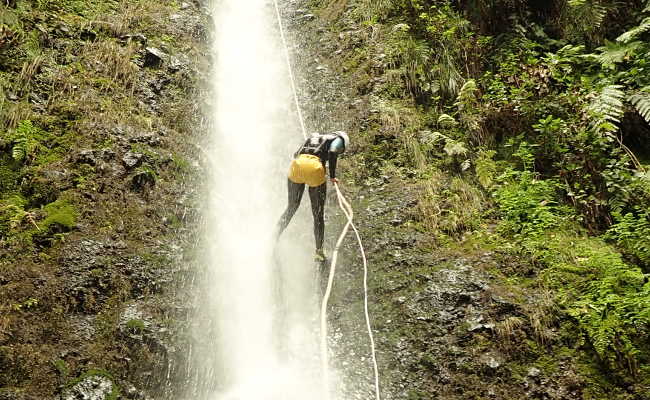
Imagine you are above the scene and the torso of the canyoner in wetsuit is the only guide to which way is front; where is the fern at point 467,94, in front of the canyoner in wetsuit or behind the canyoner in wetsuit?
in front

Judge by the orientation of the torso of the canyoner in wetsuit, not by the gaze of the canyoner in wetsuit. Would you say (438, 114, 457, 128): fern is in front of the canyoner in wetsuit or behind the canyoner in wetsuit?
in front

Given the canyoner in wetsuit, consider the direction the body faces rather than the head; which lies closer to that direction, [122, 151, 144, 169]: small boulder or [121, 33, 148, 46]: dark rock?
the dark rock

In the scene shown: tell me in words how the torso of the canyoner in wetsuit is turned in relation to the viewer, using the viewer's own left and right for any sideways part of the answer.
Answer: facing away from the viewer and to the right of the viewer

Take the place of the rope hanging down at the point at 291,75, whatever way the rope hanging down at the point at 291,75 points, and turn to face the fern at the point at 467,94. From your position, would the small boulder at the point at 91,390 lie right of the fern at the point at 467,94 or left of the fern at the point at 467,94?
right

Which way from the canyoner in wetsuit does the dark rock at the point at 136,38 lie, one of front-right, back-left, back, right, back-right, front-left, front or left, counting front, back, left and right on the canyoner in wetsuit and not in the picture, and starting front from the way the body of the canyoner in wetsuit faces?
left

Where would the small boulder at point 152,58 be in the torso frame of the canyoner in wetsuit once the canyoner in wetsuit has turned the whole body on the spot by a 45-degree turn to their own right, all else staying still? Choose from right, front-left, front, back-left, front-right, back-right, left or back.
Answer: back-left

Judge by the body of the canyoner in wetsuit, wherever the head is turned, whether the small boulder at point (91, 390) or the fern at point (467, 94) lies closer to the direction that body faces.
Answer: the fern

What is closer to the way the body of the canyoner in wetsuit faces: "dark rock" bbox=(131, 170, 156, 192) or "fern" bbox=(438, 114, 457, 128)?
the fern

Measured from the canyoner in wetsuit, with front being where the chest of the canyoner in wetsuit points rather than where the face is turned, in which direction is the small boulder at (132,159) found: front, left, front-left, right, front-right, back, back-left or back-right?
back-left
